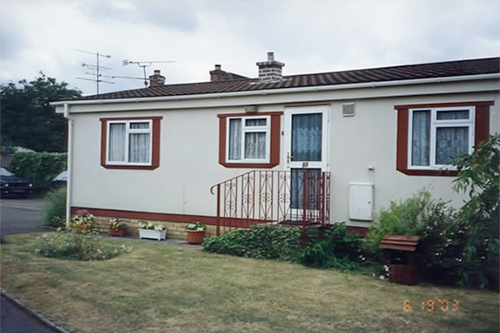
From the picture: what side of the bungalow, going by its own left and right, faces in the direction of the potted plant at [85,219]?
right

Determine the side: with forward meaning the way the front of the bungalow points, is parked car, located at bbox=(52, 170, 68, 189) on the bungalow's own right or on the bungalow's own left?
on the bungalow's own right

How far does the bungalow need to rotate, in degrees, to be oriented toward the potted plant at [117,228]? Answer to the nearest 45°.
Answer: approximately 90° to its right

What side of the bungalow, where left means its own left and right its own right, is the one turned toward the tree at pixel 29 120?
right

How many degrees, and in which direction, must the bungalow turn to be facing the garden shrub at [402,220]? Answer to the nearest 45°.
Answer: approximately 90° to its left

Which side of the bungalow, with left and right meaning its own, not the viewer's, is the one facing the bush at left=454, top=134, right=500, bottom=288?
left

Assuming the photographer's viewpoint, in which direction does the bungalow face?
facing the viewer and to the left of the viewer
